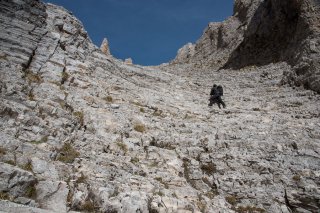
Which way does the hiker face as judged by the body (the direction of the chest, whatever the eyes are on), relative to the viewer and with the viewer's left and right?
facing away from the viewer

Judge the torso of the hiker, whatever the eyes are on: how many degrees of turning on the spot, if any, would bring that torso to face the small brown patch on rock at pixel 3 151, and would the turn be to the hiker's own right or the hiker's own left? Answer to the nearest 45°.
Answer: approximately 135° to the hiker's own left

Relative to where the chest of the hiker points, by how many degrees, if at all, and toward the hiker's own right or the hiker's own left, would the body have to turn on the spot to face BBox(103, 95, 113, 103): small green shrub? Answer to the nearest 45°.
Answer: approximately 135° to the hiker's own left
